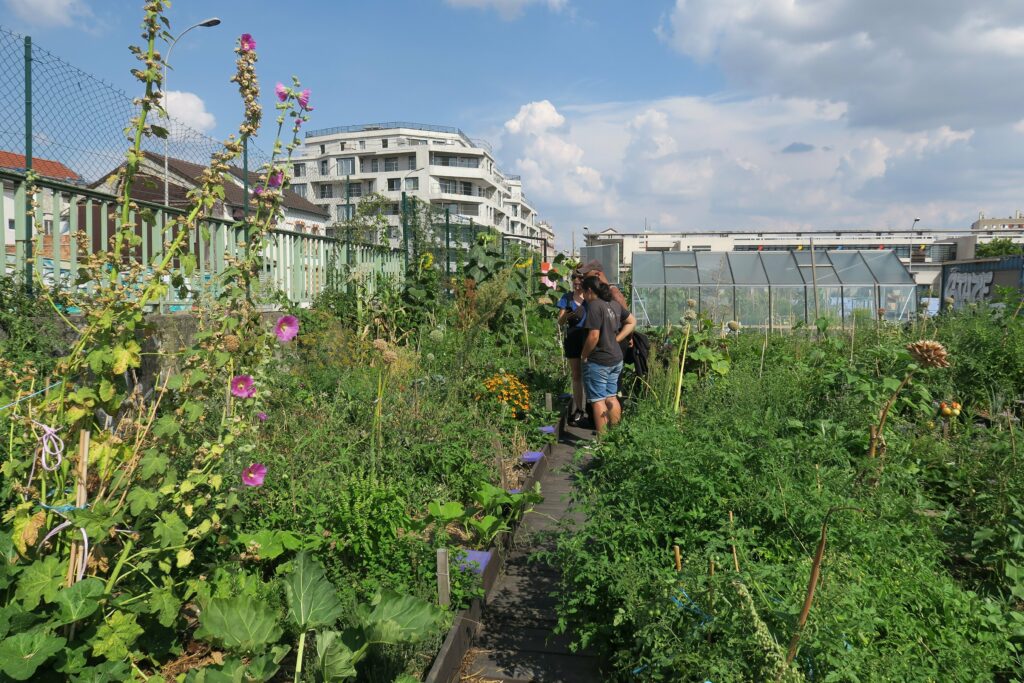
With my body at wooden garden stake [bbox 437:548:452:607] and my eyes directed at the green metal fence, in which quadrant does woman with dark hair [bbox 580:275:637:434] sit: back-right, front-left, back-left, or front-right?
front-right

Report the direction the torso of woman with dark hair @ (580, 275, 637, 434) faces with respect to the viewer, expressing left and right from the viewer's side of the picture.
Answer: facing away from the viewer and to the left of the viewer

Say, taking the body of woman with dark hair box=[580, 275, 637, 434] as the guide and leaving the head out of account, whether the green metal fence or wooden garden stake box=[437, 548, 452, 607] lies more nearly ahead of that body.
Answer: the green metal fence

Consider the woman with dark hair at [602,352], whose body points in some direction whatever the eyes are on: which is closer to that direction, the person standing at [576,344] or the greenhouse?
the person standing

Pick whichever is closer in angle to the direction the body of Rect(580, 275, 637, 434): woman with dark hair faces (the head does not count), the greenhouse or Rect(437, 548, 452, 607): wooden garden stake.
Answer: the greenhouse

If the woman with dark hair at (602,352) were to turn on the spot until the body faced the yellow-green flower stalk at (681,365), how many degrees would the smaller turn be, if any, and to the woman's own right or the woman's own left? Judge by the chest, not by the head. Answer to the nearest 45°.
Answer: approximately 135° to the woman's own right

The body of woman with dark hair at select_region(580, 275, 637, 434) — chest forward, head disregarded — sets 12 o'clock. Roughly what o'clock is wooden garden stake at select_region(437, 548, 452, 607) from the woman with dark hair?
The wooden garden stake is roughly at 8 o'clock from the woman with dark hair.

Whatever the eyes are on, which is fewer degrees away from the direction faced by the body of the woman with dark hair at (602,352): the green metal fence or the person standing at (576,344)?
the person standing

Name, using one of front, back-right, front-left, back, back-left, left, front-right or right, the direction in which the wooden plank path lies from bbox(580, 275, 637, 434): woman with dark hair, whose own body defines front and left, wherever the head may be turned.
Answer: back-left

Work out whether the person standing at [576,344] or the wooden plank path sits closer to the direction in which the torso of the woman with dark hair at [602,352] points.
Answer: the person standing

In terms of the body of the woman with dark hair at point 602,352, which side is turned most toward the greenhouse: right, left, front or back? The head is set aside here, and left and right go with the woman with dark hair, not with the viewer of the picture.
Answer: right

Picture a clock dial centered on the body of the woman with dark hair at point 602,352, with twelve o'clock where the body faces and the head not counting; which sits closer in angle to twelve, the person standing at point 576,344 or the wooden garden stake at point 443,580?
the person standing

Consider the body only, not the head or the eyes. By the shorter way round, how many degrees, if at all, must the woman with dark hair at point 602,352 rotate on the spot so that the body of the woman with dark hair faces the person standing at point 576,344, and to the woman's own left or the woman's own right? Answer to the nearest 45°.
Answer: approximately 45° to the woman's own right

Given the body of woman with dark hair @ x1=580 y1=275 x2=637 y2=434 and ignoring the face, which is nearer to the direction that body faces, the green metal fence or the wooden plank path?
the green metal fence

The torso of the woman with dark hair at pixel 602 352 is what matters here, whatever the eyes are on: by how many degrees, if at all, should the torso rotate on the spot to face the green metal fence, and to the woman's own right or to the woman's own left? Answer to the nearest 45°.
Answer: approximately 45° to the woman's own left
